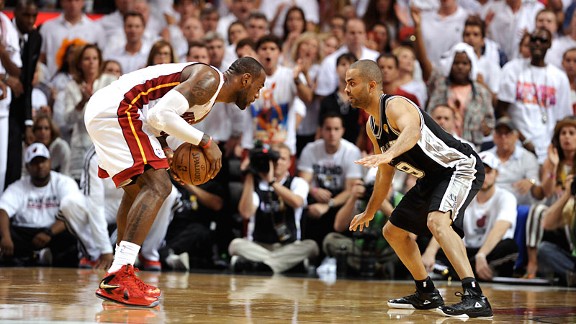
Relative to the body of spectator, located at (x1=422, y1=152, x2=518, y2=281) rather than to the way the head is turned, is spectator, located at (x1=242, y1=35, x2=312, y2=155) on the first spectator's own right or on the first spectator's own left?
on the first spectator's own right

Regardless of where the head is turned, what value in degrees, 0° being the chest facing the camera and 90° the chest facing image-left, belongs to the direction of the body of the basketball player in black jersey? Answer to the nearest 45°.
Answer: approximately 90°

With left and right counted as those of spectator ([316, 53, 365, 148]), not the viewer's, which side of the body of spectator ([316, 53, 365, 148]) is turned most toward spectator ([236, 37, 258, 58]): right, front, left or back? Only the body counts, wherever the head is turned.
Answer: right

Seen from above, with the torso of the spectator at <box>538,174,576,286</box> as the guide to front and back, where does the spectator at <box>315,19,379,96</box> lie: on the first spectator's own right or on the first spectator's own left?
on the first spectator's own right

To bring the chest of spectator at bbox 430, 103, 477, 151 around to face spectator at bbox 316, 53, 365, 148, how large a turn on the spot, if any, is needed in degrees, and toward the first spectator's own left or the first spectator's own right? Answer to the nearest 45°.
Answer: approximately 135° to the first spectator's own right
